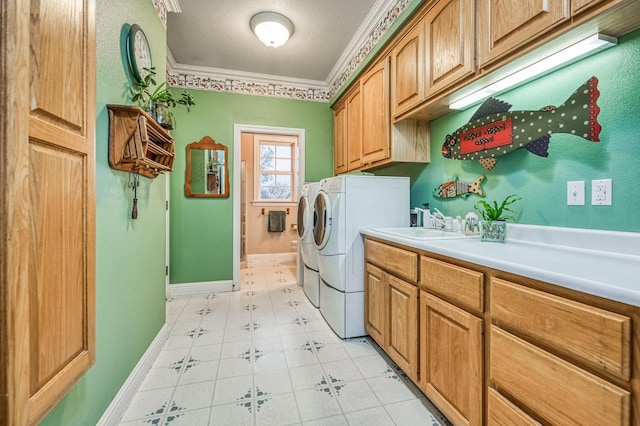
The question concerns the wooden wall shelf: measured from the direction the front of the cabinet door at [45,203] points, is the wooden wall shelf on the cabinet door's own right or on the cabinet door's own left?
on the cabinet door's own left

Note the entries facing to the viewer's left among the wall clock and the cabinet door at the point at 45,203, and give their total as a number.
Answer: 0

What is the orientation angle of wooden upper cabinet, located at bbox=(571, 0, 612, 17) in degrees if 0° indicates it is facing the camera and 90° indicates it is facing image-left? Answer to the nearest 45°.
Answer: approximately 45°

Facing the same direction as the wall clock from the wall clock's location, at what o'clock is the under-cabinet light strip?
The under-cabinet light strip is roughly at 12 o'clock from the wall clock.

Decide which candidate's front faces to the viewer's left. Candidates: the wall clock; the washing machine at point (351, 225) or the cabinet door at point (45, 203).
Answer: the washing machine

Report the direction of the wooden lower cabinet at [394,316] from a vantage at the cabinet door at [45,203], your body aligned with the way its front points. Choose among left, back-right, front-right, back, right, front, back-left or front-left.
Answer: front-left

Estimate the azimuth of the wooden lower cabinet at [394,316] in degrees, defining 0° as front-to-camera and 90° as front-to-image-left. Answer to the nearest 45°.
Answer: approximately 45°

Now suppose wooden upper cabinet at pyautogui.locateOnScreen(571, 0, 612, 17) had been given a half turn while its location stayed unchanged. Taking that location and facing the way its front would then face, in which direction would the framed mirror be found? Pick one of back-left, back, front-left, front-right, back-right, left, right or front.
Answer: back-left

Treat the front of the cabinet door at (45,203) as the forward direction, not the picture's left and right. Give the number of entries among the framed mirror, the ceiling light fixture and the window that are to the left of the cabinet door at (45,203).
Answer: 3

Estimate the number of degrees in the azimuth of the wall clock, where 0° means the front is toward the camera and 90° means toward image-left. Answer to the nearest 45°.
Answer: approximately 315°

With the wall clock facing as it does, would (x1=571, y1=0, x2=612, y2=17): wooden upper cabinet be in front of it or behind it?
in front

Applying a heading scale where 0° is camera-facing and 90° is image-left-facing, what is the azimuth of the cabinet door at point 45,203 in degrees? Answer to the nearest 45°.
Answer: approximately 315°

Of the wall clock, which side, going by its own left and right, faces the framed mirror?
left
